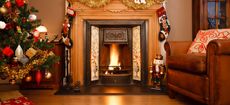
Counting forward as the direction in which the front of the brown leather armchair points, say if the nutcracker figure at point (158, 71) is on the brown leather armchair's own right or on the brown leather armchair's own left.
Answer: on the brown leather armchair's own right

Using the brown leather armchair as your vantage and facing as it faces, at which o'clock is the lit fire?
The lit fire is roughly at 3 o'clock from the brown leather armchair.

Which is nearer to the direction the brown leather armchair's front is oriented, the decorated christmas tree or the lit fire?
the decorated christmas tree

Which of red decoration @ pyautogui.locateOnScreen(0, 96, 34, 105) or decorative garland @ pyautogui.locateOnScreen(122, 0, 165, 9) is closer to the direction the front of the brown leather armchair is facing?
the red decoration

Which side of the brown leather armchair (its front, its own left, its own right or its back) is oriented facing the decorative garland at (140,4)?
right

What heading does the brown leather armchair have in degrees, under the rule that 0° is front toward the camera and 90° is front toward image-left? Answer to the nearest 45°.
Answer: approximately 45°
